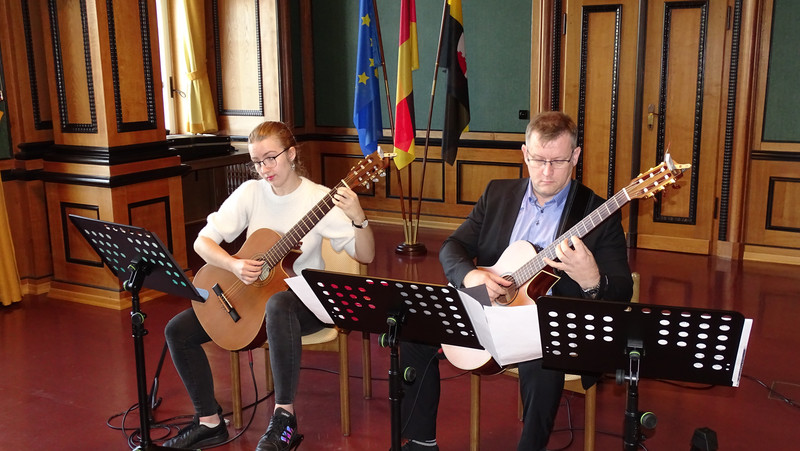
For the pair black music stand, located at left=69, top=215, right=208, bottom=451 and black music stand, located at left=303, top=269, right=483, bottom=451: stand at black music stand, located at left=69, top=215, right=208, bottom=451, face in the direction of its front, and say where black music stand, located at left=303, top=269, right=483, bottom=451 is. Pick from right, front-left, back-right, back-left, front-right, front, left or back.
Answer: right

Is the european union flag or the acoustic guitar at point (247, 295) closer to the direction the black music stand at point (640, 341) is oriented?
the european union flag

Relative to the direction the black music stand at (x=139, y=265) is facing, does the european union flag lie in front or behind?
in front

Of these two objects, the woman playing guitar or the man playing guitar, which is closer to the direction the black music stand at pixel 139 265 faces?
the woman playing guitar

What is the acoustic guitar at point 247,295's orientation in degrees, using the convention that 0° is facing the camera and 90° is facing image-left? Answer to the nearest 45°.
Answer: approximately 45°

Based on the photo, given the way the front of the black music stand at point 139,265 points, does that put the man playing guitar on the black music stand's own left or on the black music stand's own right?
on the black music stand's own right

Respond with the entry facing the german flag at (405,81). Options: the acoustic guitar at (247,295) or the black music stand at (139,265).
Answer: the black music stand

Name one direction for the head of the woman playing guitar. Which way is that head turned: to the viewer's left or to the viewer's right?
to the viewer's left

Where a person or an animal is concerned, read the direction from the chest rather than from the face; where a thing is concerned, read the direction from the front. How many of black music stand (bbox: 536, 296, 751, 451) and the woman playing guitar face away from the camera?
1

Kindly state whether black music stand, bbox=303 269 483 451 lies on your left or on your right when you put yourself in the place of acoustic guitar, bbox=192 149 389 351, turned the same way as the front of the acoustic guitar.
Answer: on your left

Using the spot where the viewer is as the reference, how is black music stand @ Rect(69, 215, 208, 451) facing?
facing away from the viewer and to the right of the viewer

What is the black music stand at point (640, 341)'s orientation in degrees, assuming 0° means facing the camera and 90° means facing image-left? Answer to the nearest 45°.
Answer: approximately 180°

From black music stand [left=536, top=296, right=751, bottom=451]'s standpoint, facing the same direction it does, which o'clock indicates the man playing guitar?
The man playing guitar is roughly at 11 o'clock from the black music stand.

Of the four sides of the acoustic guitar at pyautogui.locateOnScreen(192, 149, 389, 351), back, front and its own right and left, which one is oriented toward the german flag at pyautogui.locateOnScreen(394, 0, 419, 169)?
back
